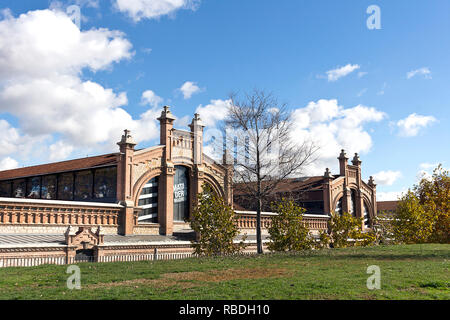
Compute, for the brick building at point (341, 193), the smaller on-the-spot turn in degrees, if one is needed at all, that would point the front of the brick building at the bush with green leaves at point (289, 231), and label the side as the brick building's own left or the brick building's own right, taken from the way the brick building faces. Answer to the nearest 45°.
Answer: approximately 45° to the brick building's own right

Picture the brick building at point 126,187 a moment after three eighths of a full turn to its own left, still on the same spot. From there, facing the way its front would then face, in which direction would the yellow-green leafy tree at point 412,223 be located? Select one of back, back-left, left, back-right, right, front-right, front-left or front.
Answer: right

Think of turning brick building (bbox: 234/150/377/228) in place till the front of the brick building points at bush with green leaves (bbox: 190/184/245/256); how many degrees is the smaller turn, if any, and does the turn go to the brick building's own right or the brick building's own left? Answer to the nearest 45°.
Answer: approximately 45° to the brick building's own right

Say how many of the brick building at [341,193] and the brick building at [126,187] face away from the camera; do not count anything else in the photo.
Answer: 0

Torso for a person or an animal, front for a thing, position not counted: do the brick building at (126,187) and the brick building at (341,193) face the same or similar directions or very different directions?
same or similar directions

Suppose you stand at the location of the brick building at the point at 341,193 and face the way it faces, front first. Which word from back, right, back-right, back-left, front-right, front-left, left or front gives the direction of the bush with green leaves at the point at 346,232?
front-right

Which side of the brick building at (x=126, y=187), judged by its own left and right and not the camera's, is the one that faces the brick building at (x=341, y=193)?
left

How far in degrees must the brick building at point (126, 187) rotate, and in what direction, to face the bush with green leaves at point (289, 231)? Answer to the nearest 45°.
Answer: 0° — it already faces it

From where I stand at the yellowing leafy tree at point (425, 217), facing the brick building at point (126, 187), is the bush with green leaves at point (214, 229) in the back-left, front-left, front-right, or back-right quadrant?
front-left

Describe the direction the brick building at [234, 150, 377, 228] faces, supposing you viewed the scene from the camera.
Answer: facing the viewer and to the right of the viewer

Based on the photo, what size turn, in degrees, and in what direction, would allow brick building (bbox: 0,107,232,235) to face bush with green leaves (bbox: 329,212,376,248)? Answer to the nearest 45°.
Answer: approximately 45° to its left
